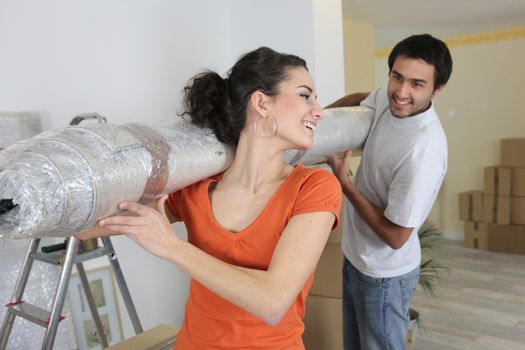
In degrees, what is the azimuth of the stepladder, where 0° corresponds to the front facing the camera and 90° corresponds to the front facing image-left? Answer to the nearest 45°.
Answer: approximately 45°

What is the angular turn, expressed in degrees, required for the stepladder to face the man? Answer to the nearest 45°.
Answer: approximately 90° to its left

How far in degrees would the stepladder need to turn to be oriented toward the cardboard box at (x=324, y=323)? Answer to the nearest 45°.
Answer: approximately 135° to its left

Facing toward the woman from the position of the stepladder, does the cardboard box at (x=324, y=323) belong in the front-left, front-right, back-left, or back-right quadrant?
front-left

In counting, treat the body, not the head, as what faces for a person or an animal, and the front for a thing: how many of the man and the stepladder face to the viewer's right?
0

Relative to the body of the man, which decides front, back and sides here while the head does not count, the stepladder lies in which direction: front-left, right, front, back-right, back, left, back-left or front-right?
front-right

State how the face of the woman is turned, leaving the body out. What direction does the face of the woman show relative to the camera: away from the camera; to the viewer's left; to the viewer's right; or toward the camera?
to the viewer's right

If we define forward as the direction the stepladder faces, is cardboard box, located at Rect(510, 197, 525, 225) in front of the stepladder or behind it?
behind

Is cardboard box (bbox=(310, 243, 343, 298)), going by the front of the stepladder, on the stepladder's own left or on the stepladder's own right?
on the stepladder's own left

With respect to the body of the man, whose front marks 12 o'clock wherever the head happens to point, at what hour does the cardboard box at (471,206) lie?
The cardboard box is roughly at 5 o'clock from the man.

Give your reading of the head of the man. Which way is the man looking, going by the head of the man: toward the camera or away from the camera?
toward the camera
